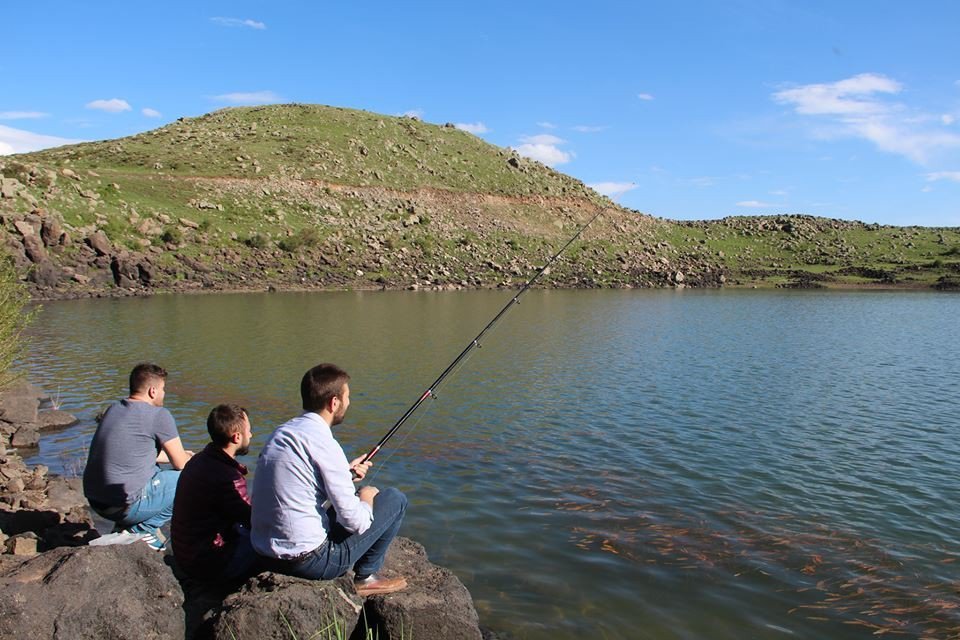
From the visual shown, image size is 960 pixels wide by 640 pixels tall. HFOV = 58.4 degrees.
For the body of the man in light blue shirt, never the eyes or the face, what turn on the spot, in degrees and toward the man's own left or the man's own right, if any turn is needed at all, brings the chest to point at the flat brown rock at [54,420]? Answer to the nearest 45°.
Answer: approximately 90° to the man's own left

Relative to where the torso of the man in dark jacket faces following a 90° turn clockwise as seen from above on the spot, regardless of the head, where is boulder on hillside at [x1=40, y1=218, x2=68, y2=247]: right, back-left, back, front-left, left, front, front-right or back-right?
back-left

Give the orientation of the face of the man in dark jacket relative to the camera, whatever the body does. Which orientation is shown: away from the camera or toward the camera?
away from the camera

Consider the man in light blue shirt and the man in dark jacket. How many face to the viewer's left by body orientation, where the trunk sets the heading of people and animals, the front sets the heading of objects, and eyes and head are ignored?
0

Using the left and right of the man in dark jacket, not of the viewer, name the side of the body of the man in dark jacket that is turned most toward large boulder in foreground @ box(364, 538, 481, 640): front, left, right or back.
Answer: right

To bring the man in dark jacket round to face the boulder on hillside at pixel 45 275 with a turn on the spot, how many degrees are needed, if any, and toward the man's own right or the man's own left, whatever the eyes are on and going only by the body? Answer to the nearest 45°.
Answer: approximately 45° to the man's own left

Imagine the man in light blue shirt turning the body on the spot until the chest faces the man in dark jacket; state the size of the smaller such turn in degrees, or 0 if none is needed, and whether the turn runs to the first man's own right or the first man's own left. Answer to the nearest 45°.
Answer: approximately 90° to the first man's own left

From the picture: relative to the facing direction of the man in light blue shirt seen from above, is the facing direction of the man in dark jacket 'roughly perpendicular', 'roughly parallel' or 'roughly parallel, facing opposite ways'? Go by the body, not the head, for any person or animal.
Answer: roughly parallel

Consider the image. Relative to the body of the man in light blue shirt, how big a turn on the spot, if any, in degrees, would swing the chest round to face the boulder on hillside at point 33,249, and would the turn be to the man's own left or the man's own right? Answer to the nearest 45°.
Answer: approximately 45° to the man's own left

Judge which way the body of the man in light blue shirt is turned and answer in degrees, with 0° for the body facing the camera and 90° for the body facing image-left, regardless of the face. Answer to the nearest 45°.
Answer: approximately 225°

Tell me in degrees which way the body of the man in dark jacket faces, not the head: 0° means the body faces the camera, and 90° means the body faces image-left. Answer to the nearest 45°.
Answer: approximately 225°

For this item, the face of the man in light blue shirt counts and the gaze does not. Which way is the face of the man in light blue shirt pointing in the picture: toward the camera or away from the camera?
away from the camera

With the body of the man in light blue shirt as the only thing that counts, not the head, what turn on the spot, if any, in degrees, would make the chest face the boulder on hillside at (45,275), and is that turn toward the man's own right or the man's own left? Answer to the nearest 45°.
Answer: approximately 45° to the man's own left

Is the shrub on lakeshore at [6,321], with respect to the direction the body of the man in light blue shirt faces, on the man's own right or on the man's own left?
on the man's own left
